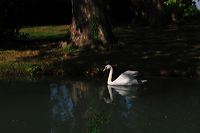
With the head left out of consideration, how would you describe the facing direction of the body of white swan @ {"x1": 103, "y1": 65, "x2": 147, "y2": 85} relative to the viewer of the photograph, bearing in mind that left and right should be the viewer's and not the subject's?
facing to the left of the viewer

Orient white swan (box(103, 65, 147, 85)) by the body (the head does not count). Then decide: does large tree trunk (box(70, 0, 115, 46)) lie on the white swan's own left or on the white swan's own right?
on the white swan's own right
